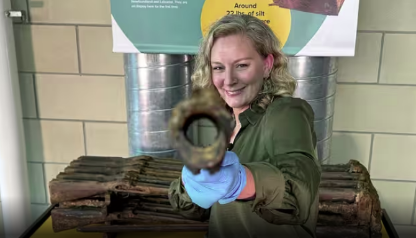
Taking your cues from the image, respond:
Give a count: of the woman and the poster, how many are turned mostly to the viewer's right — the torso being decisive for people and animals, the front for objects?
0

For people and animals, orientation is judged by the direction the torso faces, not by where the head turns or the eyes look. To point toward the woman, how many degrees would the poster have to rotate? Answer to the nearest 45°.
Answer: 0° — it already faces them

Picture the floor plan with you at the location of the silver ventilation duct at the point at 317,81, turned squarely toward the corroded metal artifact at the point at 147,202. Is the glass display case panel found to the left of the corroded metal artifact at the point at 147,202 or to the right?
right

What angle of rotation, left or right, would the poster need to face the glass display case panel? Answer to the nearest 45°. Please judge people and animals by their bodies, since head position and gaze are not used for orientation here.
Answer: approximately 90° to its right

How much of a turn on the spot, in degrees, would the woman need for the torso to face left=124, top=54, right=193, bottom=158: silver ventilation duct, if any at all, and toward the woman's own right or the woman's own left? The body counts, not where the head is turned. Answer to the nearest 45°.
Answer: approximately 90° to the woman's own right

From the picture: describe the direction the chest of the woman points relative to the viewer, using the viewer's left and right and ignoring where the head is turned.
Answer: facing the viewer and to the left of the viewer

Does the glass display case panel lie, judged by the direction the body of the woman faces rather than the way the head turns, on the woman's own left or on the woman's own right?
on the woman's own right

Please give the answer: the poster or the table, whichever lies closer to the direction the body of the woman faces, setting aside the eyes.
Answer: the table

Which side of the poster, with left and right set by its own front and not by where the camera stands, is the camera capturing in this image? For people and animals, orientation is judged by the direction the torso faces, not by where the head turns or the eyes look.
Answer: front
